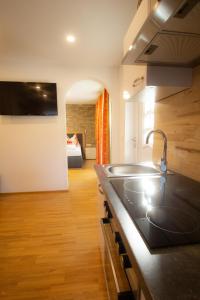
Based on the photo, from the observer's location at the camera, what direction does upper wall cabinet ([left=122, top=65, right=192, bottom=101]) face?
facing to the left of the viewer

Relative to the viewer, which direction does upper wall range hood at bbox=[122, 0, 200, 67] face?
to the viewer's left

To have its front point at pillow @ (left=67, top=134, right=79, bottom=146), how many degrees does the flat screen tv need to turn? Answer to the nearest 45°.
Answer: approximately 135° to its left

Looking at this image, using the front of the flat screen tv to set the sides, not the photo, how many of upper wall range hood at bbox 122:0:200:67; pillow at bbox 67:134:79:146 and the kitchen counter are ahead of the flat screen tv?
2

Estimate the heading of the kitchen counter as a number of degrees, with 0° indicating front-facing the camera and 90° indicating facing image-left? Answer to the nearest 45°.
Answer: approximately 90°

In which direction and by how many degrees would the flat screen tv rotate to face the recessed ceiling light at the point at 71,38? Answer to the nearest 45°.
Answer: approximately 45° to its left

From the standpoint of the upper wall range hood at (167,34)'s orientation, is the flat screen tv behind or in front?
in front

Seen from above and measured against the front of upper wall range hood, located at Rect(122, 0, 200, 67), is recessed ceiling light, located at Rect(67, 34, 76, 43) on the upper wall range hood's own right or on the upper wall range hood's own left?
on the upper wall range hood's own right
